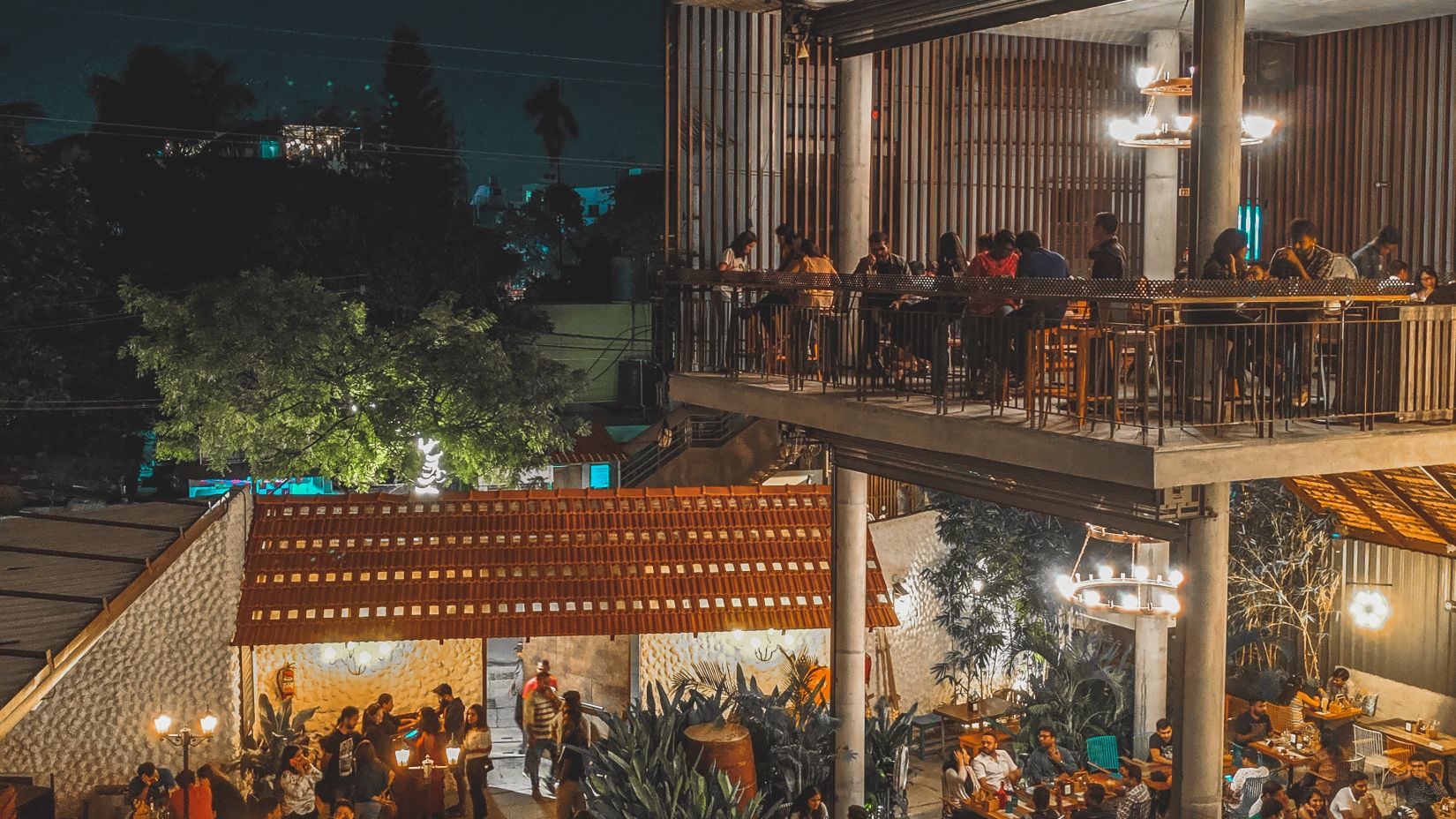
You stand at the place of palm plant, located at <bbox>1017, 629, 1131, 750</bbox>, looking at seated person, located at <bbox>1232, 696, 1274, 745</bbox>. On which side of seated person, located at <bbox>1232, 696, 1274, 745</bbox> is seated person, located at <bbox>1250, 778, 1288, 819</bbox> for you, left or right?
right

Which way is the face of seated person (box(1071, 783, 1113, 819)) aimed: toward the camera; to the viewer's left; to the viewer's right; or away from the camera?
away from the camera

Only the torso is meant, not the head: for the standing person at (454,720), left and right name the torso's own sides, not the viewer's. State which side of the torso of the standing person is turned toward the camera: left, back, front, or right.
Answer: left

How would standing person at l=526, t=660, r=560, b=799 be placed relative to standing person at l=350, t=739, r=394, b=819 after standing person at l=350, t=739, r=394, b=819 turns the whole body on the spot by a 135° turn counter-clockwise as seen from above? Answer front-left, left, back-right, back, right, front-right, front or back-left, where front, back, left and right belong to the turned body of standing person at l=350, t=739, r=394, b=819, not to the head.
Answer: back

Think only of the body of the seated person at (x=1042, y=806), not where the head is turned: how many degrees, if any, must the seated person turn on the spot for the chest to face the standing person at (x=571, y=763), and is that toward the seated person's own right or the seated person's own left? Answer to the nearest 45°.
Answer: approximately 90° to the seated person's own left

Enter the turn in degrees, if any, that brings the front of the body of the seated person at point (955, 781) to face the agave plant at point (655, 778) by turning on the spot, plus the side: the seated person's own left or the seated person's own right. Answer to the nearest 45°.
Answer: approximately 135° to the seated person's own right

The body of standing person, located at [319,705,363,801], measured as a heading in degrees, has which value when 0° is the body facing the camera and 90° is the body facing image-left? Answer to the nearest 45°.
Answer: approximately 315°

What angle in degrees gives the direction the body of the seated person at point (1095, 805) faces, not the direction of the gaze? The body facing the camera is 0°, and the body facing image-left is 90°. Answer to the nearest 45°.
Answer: approximately 180°

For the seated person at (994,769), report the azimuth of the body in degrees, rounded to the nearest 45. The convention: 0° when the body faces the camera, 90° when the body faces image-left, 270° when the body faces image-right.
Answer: approximately 0°
